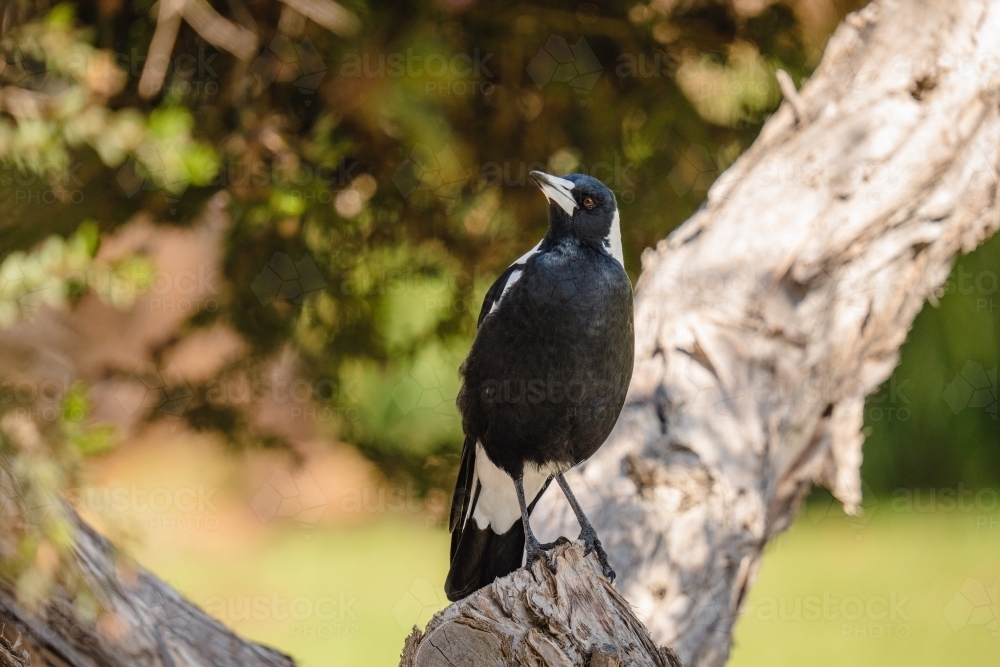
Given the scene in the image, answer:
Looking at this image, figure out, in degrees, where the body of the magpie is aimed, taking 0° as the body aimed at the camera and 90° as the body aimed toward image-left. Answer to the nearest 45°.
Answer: approximately 315°
